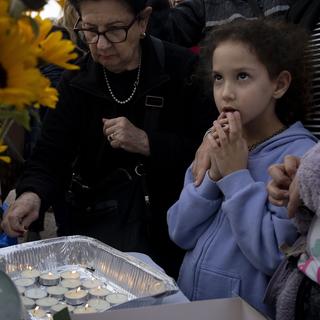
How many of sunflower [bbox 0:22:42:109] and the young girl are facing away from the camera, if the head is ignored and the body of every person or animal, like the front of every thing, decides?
0

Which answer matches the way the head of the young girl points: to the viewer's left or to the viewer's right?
to the viewer's left

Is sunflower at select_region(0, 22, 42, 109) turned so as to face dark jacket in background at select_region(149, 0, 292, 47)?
no

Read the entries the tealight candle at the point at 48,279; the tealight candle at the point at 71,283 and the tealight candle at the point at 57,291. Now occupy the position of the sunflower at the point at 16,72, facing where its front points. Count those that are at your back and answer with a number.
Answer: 3

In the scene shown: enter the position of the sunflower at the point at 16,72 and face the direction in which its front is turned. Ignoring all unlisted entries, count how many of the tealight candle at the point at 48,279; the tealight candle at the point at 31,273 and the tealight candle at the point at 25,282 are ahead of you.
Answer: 0

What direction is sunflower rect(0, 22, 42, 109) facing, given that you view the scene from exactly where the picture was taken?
facing the viewer
